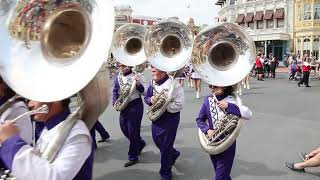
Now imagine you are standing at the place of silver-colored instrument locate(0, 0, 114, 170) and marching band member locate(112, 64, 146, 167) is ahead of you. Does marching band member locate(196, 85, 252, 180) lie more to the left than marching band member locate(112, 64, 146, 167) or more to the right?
right

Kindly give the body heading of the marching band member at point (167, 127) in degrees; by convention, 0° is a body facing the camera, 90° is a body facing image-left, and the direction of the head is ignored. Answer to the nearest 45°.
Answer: approximately 45°

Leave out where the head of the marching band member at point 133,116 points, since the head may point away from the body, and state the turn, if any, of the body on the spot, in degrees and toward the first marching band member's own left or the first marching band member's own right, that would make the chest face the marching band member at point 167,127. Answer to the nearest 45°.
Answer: approximately 90° to the first marching band member's own left

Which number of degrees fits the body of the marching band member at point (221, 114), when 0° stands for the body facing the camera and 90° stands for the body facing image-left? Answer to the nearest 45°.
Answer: approximately 45°

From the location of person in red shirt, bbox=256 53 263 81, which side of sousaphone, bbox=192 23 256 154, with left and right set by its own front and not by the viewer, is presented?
back

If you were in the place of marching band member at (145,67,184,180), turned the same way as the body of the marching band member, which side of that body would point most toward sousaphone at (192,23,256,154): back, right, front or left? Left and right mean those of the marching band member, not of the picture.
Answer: left
